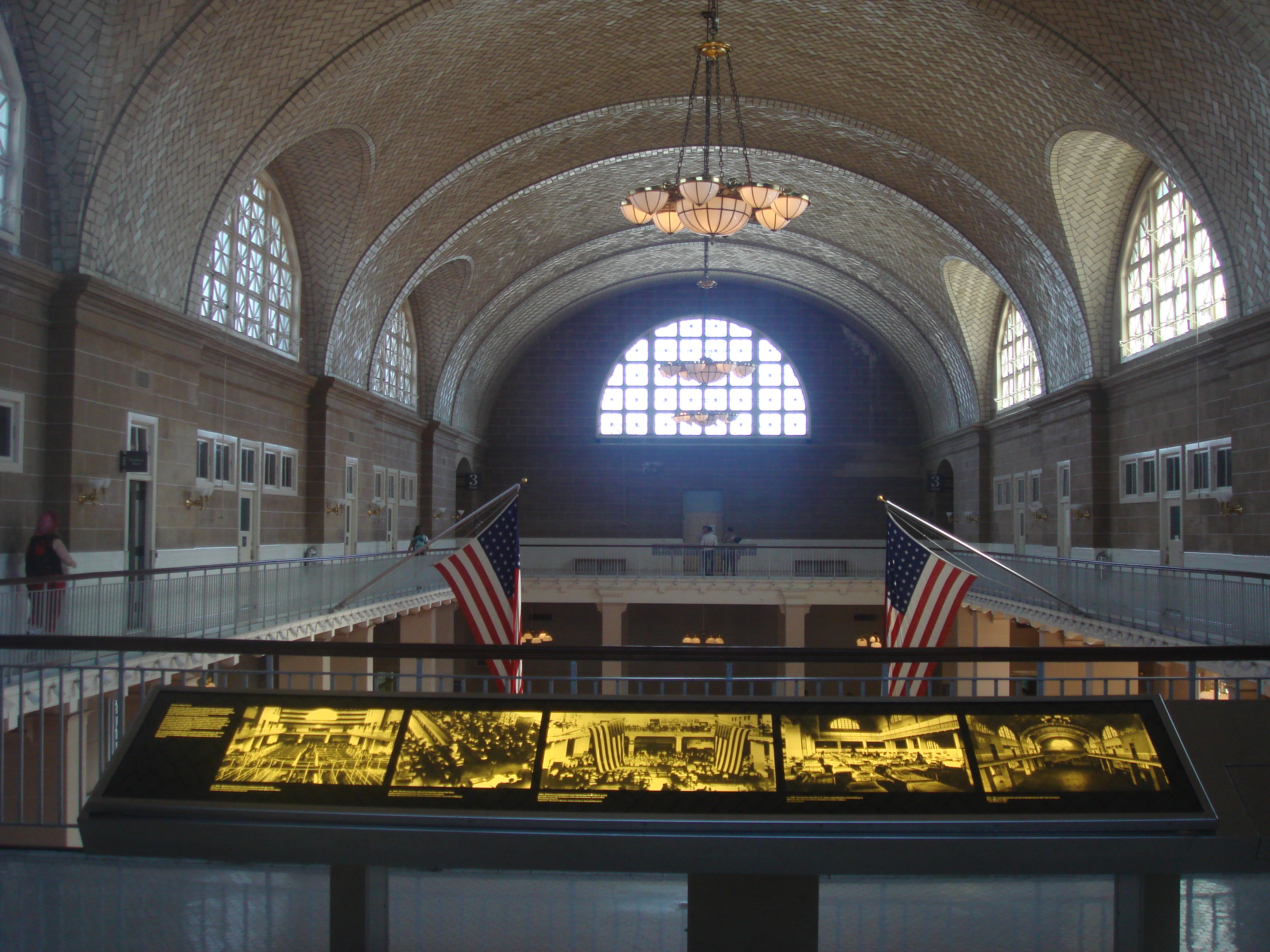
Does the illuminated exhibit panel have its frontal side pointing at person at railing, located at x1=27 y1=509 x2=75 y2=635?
no

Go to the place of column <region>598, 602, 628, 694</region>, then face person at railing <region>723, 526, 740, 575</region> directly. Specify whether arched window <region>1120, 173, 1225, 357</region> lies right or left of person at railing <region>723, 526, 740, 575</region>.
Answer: right

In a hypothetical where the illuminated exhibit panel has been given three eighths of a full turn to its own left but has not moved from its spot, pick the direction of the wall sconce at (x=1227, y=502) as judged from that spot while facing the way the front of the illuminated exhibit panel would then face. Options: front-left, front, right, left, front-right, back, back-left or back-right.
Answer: front

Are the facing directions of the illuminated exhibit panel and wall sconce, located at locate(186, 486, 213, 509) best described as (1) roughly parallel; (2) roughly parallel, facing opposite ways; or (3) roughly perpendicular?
roughly perpendicular

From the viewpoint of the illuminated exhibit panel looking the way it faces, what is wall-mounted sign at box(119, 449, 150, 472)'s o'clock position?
The wall-mounted sign is roughly at 5 o'clock from the illuminated exhibit panel.

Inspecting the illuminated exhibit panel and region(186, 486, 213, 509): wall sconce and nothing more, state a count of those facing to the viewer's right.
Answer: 1

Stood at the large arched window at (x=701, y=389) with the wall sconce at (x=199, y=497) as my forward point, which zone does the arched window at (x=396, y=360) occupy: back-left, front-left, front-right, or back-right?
front-right

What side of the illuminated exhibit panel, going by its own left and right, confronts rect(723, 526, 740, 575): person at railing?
back

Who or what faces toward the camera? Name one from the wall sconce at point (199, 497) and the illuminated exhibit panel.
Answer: the illuminated exhibit panel

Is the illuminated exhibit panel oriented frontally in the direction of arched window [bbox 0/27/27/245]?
no

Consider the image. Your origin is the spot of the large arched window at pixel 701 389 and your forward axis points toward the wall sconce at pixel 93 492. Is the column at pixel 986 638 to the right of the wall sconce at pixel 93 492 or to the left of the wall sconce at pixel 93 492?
left

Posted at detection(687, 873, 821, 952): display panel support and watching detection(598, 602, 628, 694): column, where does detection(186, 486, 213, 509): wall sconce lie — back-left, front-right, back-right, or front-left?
front-left

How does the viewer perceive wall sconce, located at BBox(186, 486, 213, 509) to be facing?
facing to the right of the viewer

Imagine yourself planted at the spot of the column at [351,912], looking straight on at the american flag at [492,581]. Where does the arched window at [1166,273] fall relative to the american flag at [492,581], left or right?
right

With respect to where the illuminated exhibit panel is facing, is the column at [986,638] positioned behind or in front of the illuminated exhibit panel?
behind

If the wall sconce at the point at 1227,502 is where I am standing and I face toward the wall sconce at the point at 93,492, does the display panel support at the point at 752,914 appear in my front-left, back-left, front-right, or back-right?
front-left

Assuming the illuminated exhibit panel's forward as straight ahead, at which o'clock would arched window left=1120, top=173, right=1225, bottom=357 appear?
The arched window is roughly at 7 o'clock from the illuminated exhibit panel.

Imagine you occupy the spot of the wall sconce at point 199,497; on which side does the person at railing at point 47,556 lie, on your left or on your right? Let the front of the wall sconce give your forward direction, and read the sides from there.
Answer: on your right

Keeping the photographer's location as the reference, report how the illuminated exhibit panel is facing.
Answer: facing the viewer
